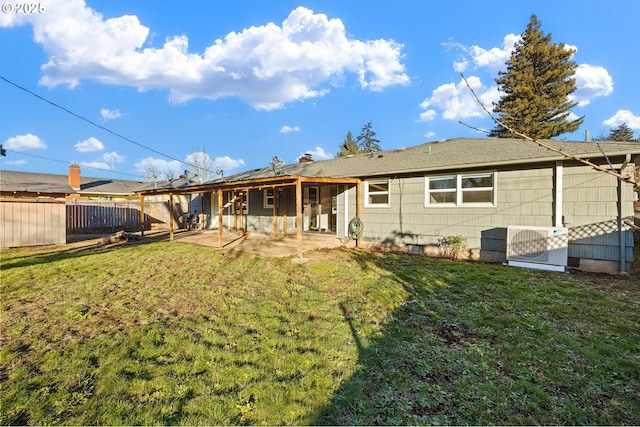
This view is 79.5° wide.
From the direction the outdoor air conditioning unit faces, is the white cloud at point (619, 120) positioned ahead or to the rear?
to the rear

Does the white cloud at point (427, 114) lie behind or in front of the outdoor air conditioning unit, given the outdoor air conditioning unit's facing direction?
behind

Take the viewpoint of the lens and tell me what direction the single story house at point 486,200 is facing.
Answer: facing away from the viewer and to the right of the viewer

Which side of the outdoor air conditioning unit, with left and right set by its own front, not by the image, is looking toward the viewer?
front

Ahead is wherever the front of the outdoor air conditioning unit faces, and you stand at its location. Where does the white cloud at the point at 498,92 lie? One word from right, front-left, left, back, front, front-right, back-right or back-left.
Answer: back

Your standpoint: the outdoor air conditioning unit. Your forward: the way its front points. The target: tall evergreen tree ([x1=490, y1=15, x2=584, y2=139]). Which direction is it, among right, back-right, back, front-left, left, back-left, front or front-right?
back

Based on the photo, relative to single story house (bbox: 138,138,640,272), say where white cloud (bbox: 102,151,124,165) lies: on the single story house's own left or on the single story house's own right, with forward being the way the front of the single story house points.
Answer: on the single story house's own left

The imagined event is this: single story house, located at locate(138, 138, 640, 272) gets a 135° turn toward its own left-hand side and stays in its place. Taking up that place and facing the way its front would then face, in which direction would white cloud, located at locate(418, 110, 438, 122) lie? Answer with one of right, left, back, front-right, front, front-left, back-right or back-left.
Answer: right

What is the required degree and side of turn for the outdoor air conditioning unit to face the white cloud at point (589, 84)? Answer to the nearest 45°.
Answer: approximately 180°
